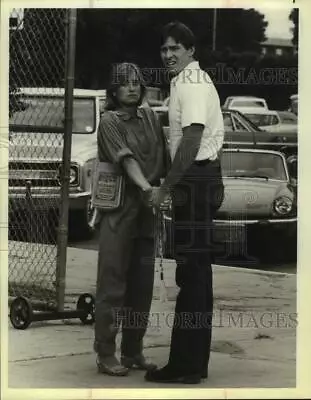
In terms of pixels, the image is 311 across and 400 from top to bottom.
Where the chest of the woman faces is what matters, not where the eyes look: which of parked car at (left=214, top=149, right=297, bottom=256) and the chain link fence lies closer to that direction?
the parked car

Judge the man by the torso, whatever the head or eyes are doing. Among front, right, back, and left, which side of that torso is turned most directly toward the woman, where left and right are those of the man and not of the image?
front

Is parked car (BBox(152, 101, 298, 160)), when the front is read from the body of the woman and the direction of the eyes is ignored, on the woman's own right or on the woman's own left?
on the woman's own left

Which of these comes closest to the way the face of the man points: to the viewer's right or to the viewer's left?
to the viewer's left

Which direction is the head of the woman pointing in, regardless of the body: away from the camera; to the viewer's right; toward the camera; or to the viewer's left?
toward the camera

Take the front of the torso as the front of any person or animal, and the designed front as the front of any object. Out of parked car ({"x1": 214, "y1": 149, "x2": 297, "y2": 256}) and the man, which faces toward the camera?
the parked car

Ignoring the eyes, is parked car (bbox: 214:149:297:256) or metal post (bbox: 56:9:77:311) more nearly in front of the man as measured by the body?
the metal post

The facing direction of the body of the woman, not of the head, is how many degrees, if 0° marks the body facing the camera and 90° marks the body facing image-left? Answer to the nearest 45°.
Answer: approximately 315°

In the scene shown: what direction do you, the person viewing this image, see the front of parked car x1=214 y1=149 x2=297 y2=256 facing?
facing the viewer

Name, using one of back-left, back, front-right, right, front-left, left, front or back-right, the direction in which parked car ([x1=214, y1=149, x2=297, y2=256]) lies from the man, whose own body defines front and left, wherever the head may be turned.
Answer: right

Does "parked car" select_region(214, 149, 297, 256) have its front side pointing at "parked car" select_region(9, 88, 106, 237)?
no
